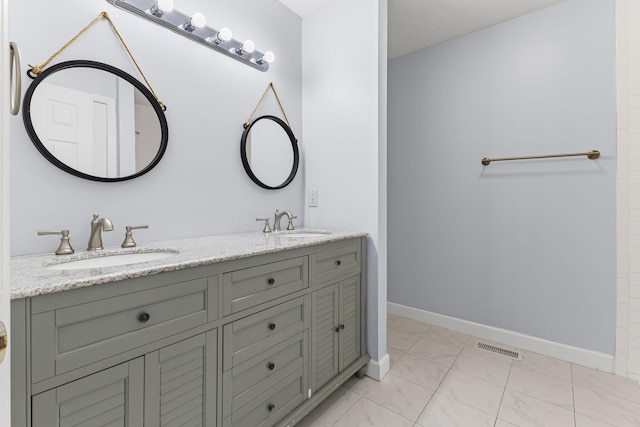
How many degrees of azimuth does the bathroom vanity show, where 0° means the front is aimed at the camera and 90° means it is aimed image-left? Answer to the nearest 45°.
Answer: approximately 315°

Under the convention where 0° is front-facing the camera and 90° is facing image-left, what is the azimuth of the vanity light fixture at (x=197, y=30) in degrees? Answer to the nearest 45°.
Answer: approximately 315°

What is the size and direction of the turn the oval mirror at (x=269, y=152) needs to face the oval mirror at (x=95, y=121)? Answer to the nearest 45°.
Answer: approximately 90° to its right
